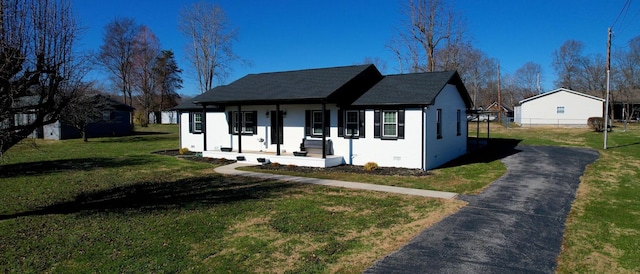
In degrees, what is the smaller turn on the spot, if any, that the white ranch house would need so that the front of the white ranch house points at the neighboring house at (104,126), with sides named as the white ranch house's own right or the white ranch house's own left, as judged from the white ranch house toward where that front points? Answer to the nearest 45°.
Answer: approximately 90° to the white ranch house's own right

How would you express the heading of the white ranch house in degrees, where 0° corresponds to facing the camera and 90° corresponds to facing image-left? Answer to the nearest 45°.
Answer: approximately 45°

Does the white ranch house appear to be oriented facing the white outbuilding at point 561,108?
no

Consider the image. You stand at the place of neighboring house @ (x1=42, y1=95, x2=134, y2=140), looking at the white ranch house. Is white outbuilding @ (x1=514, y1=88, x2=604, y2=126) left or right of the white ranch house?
left

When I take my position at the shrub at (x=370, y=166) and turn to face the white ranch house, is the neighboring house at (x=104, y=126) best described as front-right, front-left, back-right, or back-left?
front-left

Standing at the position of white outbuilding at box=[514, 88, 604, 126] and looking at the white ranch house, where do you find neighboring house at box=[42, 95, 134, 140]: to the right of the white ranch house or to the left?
right

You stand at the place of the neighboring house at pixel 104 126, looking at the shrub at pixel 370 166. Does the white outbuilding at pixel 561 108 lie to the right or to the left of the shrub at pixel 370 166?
left
